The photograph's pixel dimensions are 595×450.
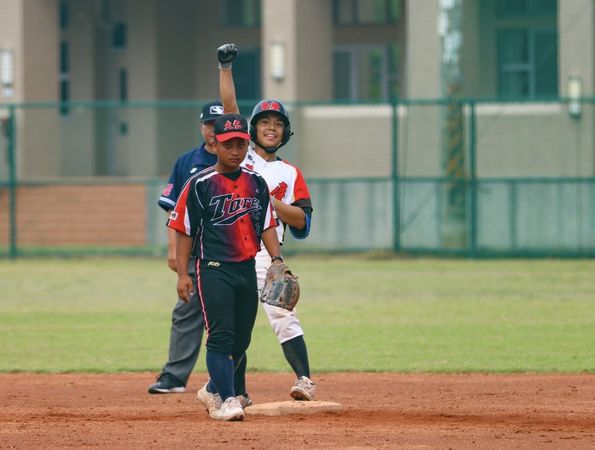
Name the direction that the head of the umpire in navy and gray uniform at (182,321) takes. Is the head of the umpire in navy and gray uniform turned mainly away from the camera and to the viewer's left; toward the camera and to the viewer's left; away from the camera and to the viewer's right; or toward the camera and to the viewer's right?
toward the camera and to the viewer's right

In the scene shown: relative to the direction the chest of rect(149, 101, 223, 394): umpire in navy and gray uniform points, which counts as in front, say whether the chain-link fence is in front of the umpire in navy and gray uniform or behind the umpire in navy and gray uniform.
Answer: behind

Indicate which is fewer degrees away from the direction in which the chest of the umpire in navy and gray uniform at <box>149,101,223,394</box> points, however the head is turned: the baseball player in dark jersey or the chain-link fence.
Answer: the baseball player in dark jersey

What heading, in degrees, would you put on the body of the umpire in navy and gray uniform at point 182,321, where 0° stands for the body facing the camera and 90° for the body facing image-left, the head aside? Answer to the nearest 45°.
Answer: approximately 0°

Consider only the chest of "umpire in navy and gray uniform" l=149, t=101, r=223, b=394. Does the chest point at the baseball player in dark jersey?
yes
